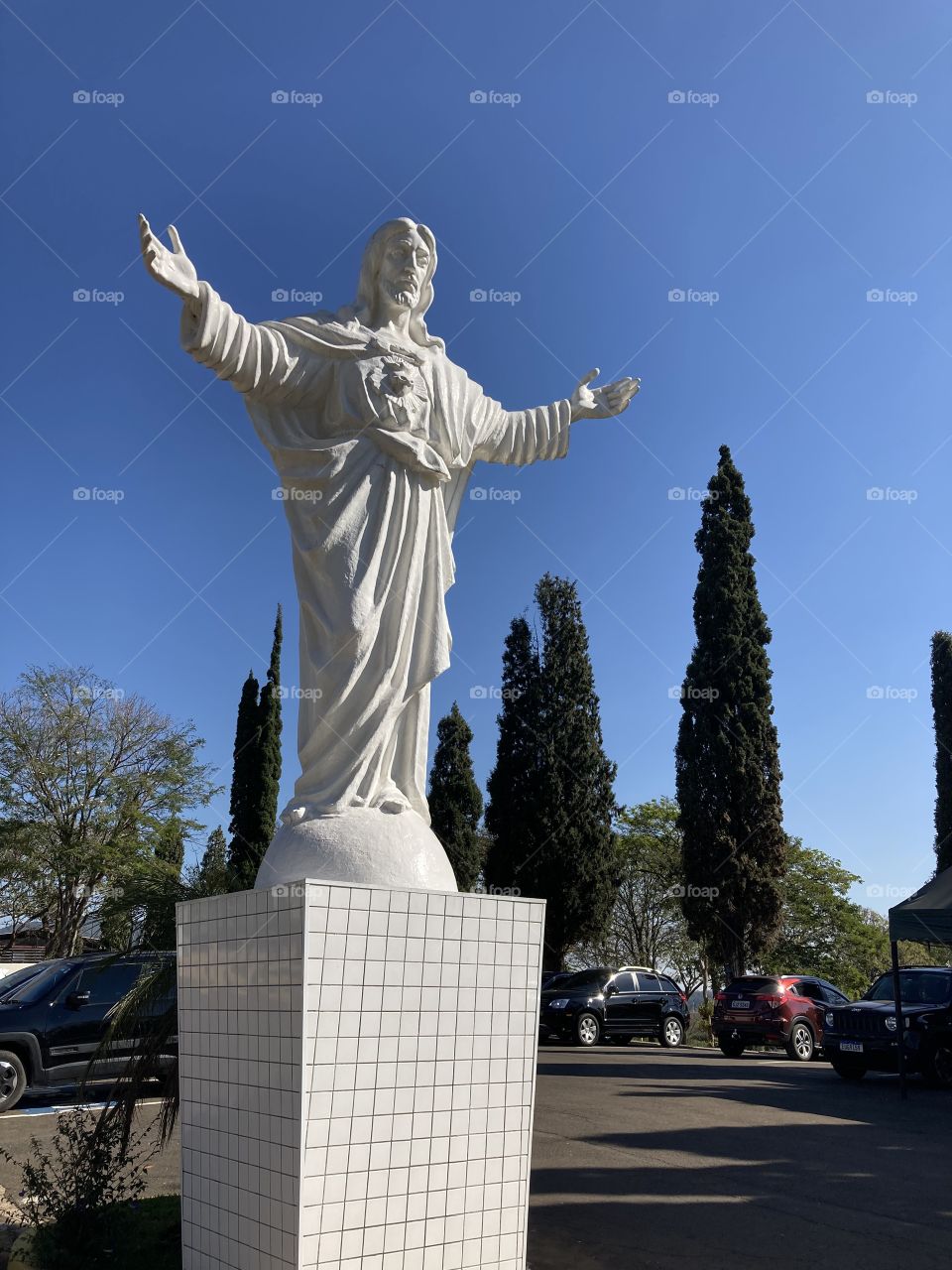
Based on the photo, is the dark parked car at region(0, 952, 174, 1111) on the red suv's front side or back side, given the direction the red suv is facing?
on the back side

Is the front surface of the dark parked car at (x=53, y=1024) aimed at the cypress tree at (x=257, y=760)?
no

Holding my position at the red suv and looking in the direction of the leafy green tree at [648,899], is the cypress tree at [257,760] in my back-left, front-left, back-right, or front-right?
front-left

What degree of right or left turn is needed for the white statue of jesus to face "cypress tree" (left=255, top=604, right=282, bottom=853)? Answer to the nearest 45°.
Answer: approximately 135° to its left

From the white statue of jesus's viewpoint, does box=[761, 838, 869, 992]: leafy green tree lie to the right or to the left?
on its left

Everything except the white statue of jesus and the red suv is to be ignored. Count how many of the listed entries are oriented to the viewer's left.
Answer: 0

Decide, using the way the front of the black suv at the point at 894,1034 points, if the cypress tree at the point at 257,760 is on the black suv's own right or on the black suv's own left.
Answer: on the black suv's own right

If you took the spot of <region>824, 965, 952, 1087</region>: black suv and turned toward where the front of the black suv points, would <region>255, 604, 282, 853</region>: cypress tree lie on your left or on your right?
on your right

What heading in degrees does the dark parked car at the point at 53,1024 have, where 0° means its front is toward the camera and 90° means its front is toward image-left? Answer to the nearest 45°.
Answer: approximately 45°

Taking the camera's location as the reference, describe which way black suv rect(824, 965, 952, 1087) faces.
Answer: facing the viewer and to the left of the viewer

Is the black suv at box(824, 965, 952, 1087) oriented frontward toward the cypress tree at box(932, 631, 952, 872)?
no

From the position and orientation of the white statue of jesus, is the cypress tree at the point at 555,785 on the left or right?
on its left
